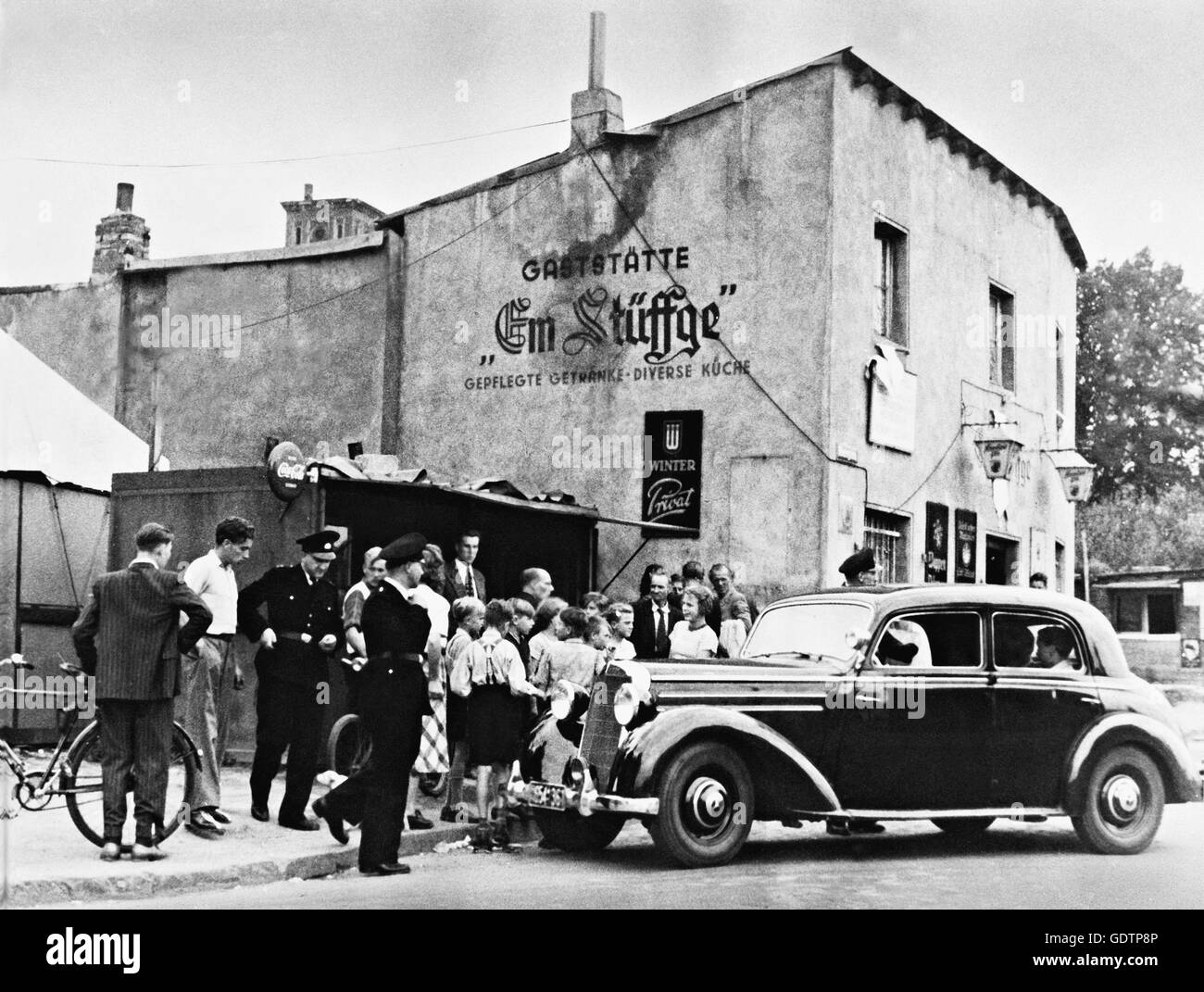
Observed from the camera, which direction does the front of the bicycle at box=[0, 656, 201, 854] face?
facing to the left of the viewer

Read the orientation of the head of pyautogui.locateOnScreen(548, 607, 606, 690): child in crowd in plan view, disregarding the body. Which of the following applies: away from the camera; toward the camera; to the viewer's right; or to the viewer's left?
away from the camera

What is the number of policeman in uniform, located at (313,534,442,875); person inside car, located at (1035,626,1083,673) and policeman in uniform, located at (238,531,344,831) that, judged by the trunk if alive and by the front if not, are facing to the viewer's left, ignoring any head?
1

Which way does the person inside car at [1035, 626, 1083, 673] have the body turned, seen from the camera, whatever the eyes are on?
to the viewer's left

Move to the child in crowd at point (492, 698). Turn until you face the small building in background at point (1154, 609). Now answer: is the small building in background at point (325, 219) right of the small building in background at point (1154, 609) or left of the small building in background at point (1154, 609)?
left

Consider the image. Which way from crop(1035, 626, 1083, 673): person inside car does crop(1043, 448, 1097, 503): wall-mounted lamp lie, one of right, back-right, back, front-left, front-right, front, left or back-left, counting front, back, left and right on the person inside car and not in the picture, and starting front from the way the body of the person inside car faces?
right

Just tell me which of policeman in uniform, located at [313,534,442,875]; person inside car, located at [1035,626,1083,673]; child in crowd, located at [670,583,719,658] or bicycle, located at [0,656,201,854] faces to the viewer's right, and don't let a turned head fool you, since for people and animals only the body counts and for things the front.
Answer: the policeman in uniform

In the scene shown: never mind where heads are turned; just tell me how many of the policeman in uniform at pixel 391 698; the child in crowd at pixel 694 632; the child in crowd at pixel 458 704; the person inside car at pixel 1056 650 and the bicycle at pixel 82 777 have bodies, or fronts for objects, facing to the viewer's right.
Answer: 2

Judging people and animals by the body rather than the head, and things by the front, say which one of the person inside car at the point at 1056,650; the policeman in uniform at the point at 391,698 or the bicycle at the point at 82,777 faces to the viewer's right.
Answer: the policeman in uniform

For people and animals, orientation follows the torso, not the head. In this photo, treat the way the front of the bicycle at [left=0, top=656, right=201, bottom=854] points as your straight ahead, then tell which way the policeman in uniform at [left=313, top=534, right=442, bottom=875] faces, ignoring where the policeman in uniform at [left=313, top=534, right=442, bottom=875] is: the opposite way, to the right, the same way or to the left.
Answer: the opposite way

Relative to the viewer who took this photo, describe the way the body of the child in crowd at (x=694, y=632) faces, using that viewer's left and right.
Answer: facing the viewer and to the left of the viewer

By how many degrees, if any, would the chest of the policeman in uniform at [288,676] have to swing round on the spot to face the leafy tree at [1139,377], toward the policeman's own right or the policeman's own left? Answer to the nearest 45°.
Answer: approximately 90° to the policeman's own left

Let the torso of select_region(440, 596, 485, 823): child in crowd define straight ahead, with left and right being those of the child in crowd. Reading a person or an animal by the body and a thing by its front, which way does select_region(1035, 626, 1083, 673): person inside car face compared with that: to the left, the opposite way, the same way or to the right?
the opposite way

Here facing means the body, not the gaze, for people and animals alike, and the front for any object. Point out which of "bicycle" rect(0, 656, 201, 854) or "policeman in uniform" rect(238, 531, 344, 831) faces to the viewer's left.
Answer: the bicycle

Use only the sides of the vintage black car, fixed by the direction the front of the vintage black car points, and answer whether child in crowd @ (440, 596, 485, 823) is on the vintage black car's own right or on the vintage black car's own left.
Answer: on the vintage black car's own right

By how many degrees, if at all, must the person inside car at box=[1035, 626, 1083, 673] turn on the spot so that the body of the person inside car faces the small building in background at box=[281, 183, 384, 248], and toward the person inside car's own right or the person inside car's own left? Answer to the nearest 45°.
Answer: approximately 45° to the person inside car's own right

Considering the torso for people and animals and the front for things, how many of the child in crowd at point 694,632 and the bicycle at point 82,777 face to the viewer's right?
0

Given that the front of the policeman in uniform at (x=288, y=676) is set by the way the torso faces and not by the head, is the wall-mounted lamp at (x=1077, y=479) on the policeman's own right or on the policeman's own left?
on the policeman's own left

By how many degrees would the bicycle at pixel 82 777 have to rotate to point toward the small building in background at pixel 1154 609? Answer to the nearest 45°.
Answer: approximately 135° to its right

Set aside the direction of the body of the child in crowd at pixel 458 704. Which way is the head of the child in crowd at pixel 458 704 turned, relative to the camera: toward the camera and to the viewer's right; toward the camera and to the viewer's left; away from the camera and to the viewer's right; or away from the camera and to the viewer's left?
away from the camera and to the viewer's right

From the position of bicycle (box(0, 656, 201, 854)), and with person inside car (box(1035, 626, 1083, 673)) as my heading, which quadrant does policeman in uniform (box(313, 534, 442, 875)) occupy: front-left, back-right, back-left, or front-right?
front-right

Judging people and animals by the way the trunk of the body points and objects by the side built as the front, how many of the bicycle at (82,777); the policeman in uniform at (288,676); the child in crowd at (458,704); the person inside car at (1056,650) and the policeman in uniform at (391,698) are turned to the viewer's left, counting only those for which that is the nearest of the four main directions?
2
